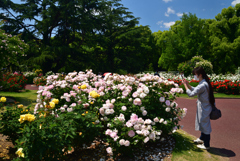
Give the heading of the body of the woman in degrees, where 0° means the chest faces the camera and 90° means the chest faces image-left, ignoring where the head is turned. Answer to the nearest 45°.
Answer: approximately 90°

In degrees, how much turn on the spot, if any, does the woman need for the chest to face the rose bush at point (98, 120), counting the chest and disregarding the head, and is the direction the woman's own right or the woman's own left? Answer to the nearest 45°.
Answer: approximately 45° to the woman's own left

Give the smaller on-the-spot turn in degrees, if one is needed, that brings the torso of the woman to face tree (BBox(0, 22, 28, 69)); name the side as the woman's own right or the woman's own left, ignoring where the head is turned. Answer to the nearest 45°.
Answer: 0° — they already face it

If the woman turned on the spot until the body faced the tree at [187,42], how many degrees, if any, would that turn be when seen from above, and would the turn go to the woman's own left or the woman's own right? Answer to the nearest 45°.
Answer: approximately 90° to the woman's own right
